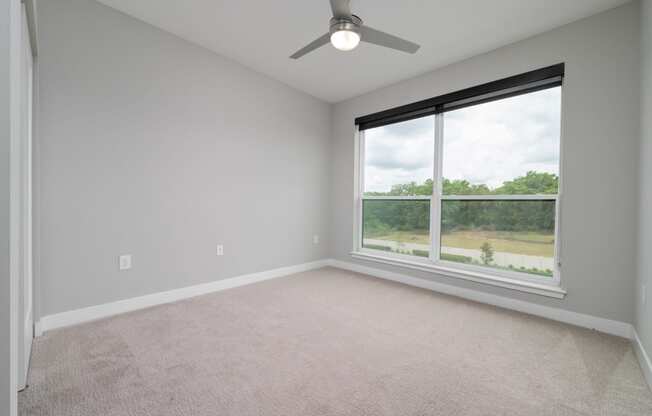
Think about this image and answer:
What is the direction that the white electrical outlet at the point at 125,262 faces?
toward the camera

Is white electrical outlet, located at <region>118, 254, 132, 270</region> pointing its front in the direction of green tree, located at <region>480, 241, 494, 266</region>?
no

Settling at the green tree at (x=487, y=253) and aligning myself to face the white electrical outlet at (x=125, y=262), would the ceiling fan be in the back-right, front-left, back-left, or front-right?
front-left

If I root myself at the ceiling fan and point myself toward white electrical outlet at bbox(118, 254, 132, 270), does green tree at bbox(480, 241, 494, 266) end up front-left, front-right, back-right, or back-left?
back-right

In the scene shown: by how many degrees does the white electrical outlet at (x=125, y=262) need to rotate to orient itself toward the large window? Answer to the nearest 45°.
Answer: approximately 45° to its left

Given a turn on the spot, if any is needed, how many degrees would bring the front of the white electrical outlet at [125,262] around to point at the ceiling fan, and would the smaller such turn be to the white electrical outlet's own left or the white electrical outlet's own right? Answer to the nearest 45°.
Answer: approximately 45° to the white electrical outlet's own left

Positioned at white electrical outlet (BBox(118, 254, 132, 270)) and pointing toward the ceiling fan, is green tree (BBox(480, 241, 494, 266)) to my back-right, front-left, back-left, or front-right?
front-left
